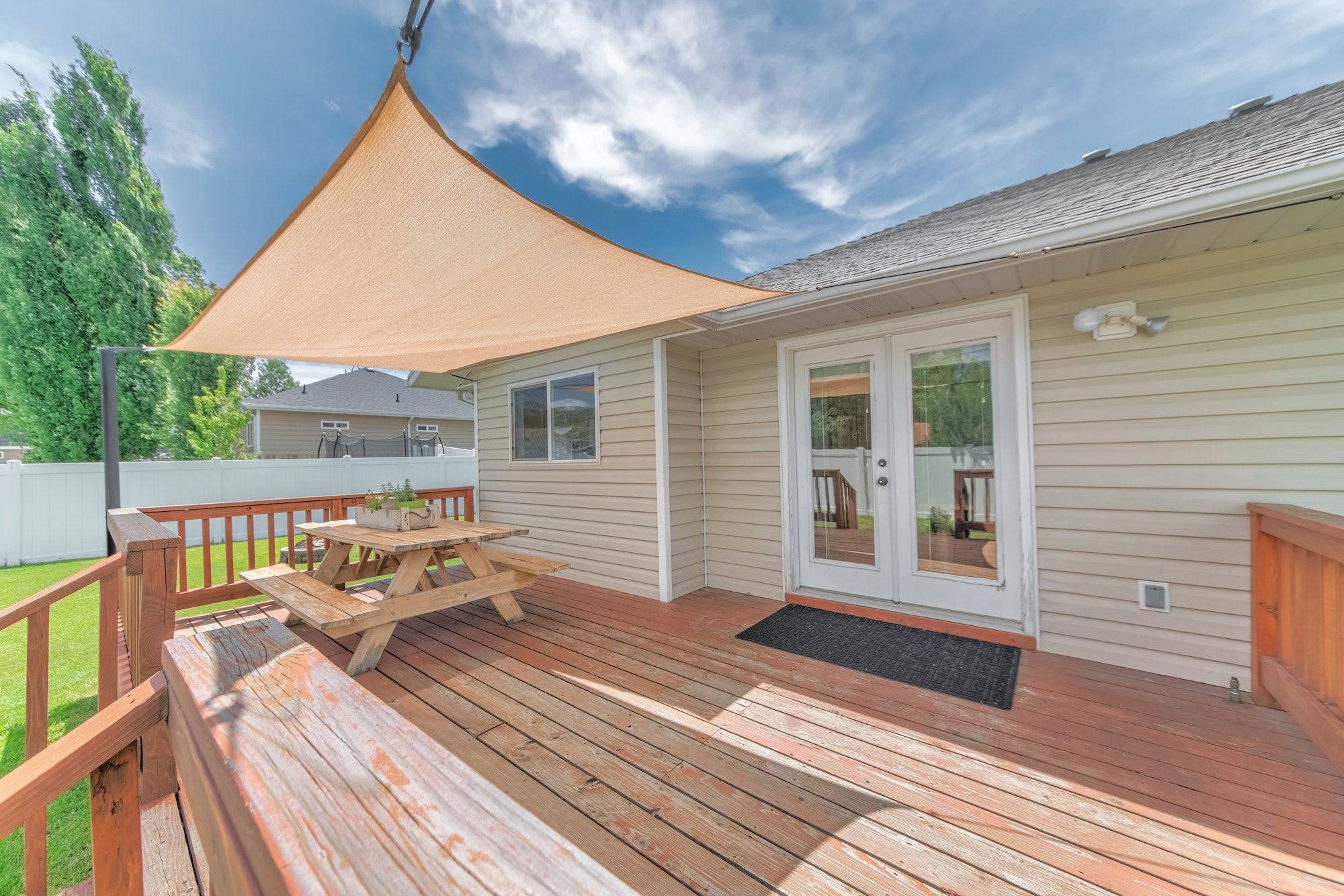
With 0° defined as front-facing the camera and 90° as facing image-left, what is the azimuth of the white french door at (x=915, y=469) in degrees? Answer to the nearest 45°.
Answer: approximately 45°

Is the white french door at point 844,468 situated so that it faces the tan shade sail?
yes

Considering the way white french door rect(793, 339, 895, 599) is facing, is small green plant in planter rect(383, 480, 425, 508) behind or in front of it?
in front

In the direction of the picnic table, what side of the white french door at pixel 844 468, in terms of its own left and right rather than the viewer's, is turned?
front

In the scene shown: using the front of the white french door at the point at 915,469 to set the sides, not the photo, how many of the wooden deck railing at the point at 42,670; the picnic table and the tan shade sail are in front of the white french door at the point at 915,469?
3

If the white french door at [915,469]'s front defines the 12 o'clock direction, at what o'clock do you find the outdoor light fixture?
The outdoor light fixture is roughly at 8 o'clock from the white french door.

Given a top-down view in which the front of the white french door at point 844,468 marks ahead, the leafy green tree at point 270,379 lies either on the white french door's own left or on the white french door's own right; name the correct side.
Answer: on the white french door's own right

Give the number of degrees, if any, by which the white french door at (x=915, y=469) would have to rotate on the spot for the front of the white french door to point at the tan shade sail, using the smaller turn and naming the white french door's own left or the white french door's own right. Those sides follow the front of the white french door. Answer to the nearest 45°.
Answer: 0° — it already faces it

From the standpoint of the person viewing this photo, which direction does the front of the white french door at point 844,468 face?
facing the viewer and to the left of the viewer
